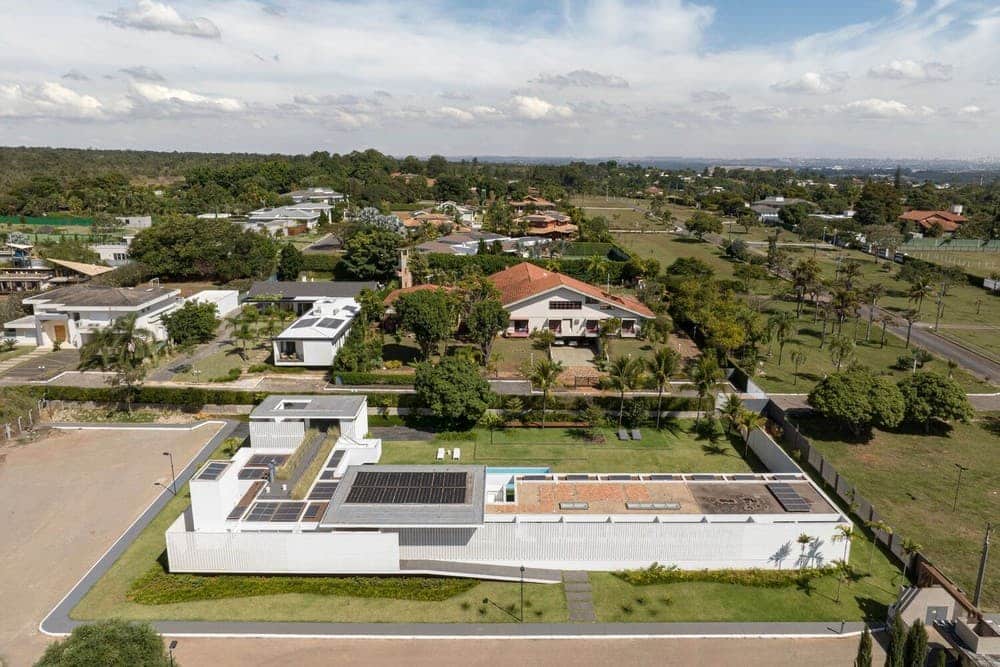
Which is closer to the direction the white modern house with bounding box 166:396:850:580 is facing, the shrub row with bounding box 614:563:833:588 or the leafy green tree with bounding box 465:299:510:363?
the shrub row

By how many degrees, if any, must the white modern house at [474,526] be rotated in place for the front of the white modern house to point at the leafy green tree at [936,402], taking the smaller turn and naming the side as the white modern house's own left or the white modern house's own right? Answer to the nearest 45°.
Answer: approximately 135° to the white modern house's own left

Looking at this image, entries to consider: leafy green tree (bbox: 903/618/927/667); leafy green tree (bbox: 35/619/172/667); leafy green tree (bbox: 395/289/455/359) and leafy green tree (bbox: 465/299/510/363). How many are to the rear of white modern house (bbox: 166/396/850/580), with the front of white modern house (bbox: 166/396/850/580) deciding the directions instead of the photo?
2

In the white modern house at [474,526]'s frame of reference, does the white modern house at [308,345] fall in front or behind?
behind

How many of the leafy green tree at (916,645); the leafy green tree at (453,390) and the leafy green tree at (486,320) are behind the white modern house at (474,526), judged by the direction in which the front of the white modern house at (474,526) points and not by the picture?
2

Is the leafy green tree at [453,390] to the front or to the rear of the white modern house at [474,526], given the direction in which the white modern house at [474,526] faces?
to the rear

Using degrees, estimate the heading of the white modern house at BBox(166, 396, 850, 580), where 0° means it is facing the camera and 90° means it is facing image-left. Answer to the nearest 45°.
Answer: approximately 0°

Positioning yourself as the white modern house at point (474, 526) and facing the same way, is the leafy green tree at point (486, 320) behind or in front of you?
behind

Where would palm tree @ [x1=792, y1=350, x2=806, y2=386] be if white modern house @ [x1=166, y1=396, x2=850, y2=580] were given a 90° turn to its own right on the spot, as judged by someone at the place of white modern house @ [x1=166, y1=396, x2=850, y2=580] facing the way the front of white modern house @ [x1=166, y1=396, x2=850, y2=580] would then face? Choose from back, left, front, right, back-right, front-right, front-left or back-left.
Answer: back-right

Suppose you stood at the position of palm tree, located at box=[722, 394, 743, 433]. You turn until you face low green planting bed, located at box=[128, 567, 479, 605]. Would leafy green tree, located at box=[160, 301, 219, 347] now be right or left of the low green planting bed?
right

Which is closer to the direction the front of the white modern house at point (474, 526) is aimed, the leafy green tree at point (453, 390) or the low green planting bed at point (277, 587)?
the low green planting bed

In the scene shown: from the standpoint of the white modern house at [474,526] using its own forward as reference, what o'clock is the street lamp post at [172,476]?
The street lamp post is roughly at 4 o'clock from the white modern house.

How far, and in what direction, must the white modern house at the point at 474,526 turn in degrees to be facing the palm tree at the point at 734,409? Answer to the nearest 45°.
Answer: approximately 135° to its left

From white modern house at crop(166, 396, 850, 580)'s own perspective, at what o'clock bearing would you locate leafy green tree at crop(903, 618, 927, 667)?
The leafy green tree is roughly at 10 o'clock from the white modern house.

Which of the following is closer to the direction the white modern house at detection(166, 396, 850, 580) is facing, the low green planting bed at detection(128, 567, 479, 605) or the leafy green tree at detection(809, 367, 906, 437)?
the low green planting bed
